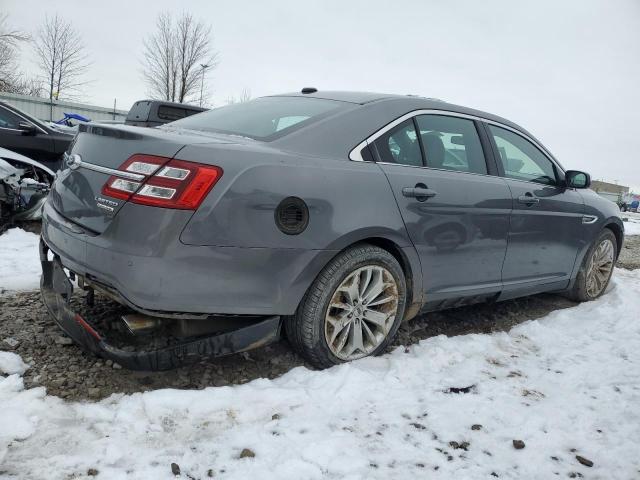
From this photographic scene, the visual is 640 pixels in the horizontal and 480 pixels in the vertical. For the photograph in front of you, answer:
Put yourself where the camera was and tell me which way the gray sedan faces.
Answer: facing away from the viewer and to the right of the viewer

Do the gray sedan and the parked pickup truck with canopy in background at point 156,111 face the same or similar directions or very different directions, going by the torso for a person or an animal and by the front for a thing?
same or similar directions

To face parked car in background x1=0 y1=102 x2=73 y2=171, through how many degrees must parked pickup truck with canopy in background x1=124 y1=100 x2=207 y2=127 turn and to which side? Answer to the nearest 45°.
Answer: approximately 180°

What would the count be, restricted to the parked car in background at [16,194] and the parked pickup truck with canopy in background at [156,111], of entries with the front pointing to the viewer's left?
0

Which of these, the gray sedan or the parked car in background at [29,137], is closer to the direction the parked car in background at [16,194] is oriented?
the gray sedan

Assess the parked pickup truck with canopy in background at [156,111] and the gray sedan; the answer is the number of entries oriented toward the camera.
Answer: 0

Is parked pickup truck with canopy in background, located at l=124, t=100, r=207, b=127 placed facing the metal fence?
no

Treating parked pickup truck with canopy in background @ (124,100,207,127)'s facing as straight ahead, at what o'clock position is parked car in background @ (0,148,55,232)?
parked car in background @ (0,148,55,232) is roughly at 5 o'clock from parked pickup truck with canopy in background @ (124,100,207,127).

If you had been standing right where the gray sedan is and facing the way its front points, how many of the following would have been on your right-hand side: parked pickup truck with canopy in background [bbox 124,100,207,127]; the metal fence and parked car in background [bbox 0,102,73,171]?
0

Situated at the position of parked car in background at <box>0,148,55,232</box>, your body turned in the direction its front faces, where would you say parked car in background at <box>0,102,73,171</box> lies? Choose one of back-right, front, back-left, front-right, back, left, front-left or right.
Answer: back-left

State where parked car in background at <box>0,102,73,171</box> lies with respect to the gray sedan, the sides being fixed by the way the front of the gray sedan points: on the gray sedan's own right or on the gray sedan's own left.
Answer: on the gray sedan's own left

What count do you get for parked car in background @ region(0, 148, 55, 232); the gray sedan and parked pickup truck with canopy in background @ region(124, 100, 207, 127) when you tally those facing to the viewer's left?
0

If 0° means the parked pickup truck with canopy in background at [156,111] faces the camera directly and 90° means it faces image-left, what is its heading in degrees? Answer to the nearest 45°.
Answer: approximately 225°

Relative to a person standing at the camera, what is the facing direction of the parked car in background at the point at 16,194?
facing the viewer and to the right of the viewer

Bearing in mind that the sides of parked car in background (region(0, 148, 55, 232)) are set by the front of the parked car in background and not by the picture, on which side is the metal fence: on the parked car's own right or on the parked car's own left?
on the parked car's own left
